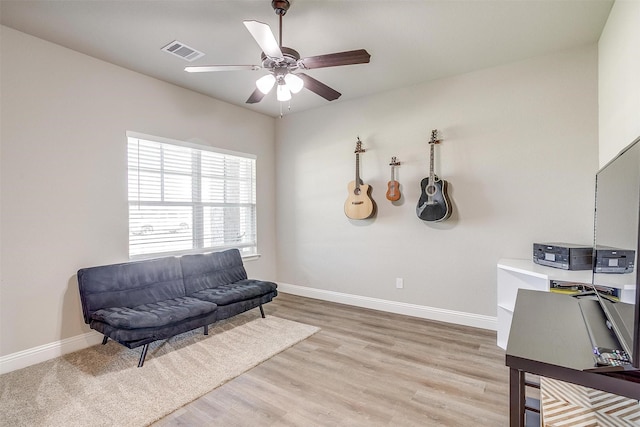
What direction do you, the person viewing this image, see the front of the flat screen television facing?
facing to the left of the viewer

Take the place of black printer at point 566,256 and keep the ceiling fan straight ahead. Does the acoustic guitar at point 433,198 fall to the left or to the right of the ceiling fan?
right

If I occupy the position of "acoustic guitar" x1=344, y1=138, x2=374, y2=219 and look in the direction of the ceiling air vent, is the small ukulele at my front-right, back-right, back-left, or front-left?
back-left

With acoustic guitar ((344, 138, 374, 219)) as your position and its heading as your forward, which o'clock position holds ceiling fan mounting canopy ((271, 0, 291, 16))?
The ceiling fan mounting canopy is roughly at 11 o'clock from the acoustic guitar.

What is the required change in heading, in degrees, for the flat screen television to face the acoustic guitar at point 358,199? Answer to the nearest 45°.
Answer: approximately 45° to its right

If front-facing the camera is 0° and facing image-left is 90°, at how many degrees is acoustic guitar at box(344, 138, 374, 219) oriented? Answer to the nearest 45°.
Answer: approximately 45°

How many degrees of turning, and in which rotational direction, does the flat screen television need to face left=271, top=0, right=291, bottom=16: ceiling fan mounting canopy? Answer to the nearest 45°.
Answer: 0° — it already faces it

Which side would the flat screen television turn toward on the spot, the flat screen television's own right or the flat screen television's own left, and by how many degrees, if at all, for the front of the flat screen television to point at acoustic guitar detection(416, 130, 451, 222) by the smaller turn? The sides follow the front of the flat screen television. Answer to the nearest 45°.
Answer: approximately 45° to the flat screen television's own right

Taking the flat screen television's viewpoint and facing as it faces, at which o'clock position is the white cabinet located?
The white cabinet is roughly at 2 o'clock from the flat screen television.
